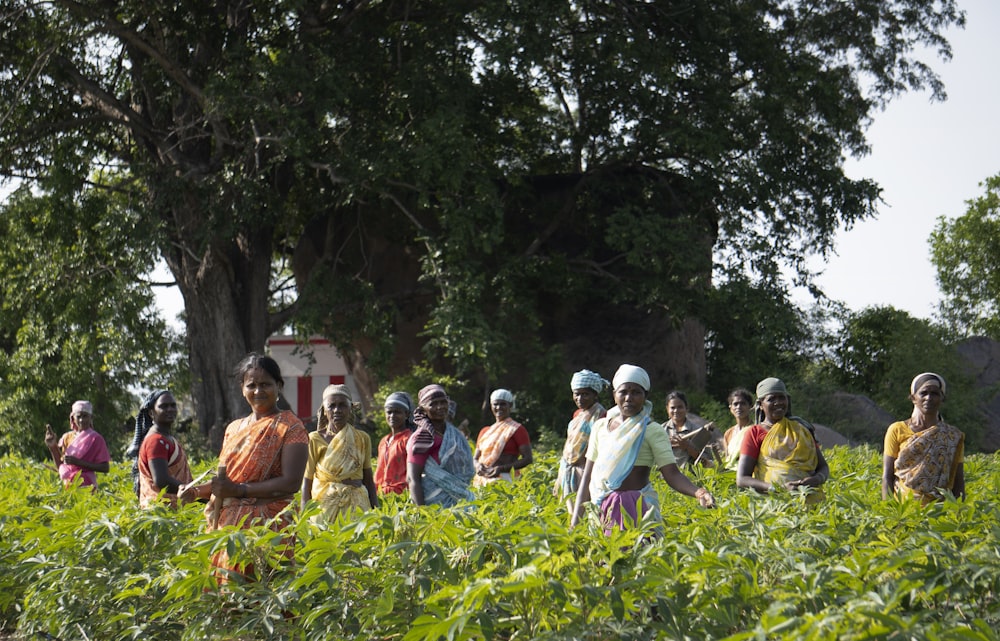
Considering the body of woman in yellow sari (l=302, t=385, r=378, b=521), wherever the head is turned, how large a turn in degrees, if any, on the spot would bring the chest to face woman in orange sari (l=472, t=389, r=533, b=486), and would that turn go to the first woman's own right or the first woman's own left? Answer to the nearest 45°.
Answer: approximately 135° to the first woman's own left

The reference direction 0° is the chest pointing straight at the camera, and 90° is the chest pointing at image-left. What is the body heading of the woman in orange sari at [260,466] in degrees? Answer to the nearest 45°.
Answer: approximately 45°

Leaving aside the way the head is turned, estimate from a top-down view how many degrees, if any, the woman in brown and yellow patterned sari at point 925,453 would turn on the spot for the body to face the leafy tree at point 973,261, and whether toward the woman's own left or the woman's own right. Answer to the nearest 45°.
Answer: approximately 180°

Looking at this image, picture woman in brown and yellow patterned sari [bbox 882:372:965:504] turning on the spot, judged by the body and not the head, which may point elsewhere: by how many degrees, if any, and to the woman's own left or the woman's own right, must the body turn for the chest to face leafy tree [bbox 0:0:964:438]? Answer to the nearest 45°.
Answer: approximately 135° to the woman's own right

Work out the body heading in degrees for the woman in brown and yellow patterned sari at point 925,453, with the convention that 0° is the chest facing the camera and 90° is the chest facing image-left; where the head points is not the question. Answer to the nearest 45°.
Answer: approximately 0°

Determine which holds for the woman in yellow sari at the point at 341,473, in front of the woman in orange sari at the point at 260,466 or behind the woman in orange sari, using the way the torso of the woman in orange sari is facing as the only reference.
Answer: behind
